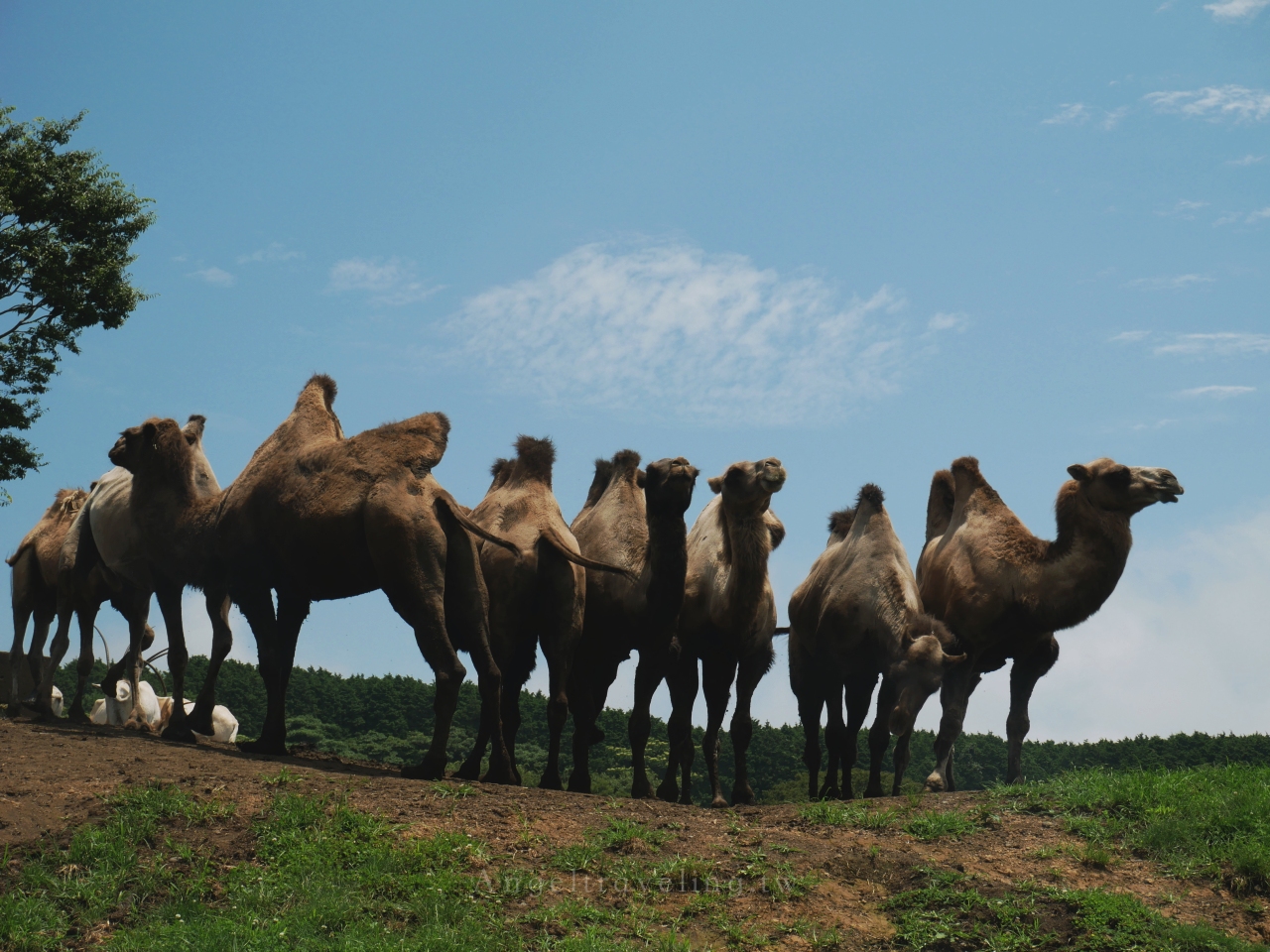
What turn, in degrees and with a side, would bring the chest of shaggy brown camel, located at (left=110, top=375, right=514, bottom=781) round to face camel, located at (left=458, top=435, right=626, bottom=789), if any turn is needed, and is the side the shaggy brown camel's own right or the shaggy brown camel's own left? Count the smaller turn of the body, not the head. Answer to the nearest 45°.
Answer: approximately 135° to the shaggy brown camel's own right

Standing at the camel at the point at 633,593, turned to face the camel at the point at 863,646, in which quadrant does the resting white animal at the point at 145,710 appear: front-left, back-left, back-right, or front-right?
back-left

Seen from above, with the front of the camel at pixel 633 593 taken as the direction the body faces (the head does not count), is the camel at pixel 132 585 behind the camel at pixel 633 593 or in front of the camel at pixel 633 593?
behind

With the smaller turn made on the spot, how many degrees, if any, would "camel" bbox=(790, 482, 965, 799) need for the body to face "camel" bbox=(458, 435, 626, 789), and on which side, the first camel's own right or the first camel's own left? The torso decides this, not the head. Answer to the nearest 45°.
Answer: approximately 90° to the first camel's own right

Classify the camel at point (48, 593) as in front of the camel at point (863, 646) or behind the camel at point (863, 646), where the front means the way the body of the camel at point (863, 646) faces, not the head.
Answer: behind

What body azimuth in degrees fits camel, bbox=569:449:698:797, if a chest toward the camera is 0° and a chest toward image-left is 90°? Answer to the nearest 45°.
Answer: approximately 315°

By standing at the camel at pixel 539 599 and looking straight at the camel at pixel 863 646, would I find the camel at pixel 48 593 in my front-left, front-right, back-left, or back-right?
back-left

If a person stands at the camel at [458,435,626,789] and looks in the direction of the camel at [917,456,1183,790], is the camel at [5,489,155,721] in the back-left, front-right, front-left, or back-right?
back-left
